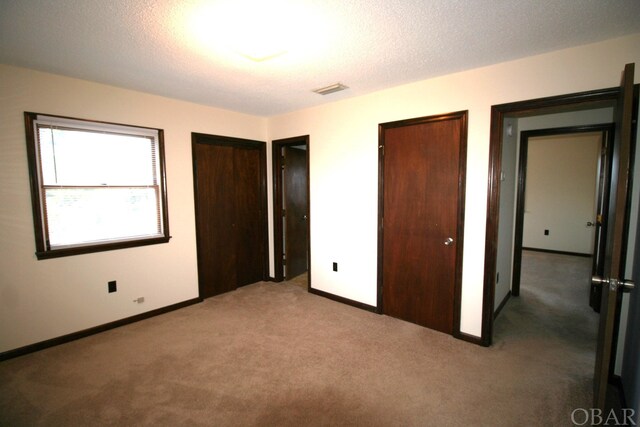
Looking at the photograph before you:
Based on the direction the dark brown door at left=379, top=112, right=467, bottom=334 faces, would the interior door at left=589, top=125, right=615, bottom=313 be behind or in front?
behind

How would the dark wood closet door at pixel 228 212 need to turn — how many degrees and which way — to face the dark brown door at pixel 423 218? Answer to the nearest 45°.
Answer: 0° — it already faces it

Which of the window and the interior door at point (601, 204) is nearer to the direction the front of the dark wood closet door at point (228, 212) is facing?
the interior door

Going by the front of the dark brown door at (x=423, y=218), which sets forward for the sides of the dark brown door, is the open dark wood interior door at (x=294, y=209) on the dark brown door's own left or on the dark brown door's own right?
on the dark brown door's own right

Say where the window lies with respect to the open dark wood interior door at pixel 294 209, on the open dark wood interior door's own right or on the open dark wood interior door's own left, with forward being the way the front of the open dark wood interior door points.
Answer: on the open dark wood interior door's own right

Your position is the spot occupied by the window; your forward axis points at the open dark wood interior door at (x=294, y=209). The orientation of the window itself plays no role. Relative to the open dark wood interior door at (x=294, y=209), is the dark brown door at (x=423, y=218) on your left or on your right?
right

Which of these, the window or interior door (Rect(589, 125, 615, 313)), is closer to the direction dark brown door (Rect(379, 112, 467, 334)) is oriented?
the window

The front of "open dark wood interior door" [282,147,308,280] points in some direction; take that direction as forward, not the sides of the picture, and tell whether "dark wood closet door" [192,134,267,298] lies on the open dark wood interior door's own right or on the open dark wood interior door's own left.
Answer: on the open dark wood interior door's own right

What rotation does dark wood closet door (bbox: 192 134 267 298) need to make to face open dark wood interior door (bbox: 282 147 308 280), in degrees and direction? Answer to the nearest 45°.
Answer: approximately 45° to its left

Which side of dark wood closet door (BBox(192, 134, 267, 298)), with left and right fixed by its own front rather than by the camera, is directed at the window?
right
